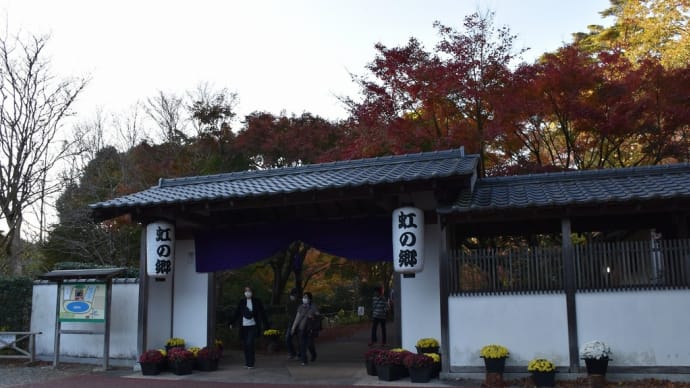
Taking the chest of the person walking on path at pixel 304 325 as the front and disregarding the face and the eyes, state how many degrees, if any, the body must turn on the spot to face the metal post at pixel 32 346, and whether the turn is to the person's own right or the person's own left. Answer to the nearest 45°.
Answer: approximately 90° to the person's own right

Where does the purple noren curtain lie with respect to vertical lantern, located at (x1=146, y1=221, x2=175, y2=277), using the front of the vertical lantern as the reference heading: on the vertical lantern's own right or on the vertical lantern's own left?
on the vertical lantern's own left

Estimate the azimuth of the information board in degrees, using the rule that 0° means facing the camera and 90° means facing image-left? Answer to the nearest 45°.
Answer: approximately 0°

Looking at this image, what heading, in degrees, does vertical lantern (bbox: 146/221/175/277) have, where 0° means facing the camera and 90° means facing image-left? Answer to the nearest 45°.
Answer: approximately 0°

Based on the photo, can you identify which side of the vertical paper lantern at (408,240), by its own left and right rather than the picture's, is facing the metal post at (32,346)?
right

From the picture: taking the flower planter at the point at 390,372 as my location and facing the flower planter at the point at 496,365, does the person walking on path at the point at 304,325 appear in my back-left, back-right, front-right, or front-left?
back-left

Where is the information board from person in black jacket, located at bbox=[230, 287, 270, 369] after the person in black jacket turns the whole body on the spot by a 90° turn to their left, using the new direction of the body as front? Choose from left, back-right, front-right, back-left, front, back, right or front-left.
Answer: back
